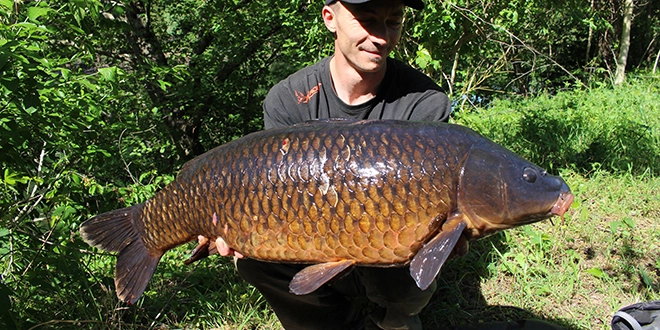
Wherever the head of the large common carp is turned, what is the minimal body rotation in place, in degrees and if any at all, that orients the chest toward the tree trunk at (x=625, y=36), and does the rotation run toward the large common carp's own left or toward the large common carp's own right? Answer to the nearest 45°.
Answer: approximately 45° to the large common carp's own left

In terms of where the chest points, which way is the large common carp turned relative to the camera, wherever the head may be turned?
to the viewer's right

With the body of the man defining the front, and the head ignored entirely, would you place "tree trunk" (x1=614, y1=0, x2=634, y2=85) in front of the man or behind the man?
behind

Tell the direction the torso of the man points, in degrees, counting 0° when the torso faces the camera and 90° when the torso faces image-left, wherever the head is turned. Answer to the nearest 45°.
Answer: approximately 0°

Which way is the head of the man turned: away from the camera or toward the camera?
toward the camera
